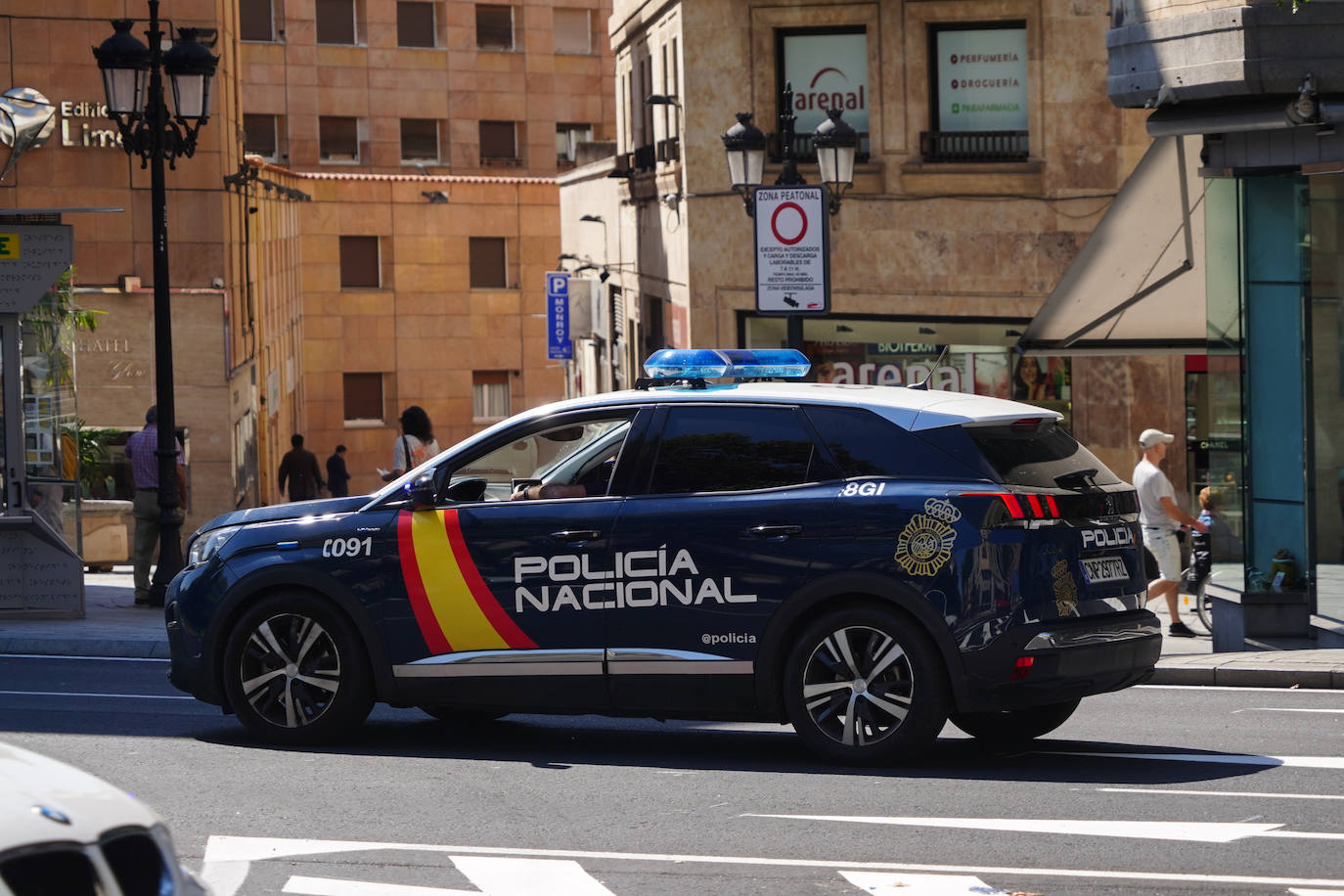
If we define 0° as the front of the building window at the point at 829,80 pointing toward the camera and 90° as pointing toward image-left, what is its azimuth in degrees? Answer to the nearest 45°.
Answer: approximately 0°

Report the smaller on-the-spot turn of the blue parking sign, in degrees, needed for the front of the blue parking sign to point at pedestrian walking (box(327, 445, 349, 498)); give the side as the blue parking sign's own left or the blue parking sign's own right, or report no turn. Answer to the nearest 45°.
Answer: approximately 45° to the blue parking sign's own right

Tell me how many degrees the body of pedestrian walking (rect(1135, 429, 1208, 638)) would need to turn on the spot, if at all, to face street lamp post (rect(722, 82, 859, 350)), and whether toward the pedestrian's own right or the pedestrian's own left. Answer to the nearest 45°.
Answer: approximately 135° to the pedestrian's own left

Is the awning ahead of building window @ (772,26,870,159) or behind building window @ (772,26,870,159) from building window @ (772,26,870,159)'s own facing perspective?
ahead

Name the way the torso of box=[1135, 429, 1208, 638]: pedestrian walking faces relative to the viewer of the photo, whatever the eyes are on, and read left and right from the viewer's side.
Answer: facing to the right of the viewer

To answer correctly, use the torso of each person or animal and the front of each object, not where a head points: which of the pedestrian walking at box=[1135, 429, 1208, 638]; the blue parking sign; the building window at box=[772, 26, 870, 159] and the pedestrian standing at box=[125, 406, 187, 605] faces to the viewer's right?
the pedestrian walking at box=[1135, 429, 1208, 638]

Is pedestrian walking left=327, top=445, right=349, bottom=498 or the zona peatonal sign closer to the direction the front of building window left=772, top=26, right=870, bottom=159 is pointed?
the zona peatonal sign

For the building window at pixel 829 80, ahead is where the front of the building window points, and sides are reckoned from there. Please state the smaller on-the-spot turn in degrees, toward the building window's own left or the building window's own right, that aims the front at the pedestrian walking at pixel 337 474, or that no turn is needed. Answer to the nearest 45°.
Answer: approximately 135° to the building window's own right

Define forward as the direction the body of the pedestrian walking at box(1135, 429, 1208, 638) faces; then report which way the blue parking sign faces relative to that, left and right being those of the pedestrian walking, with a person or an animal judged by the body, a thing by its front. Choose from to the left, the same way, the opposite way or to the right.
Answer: to the right

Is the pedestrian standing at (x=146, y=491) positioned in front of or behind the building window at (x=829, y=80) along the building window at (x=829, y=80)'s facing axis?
in front
